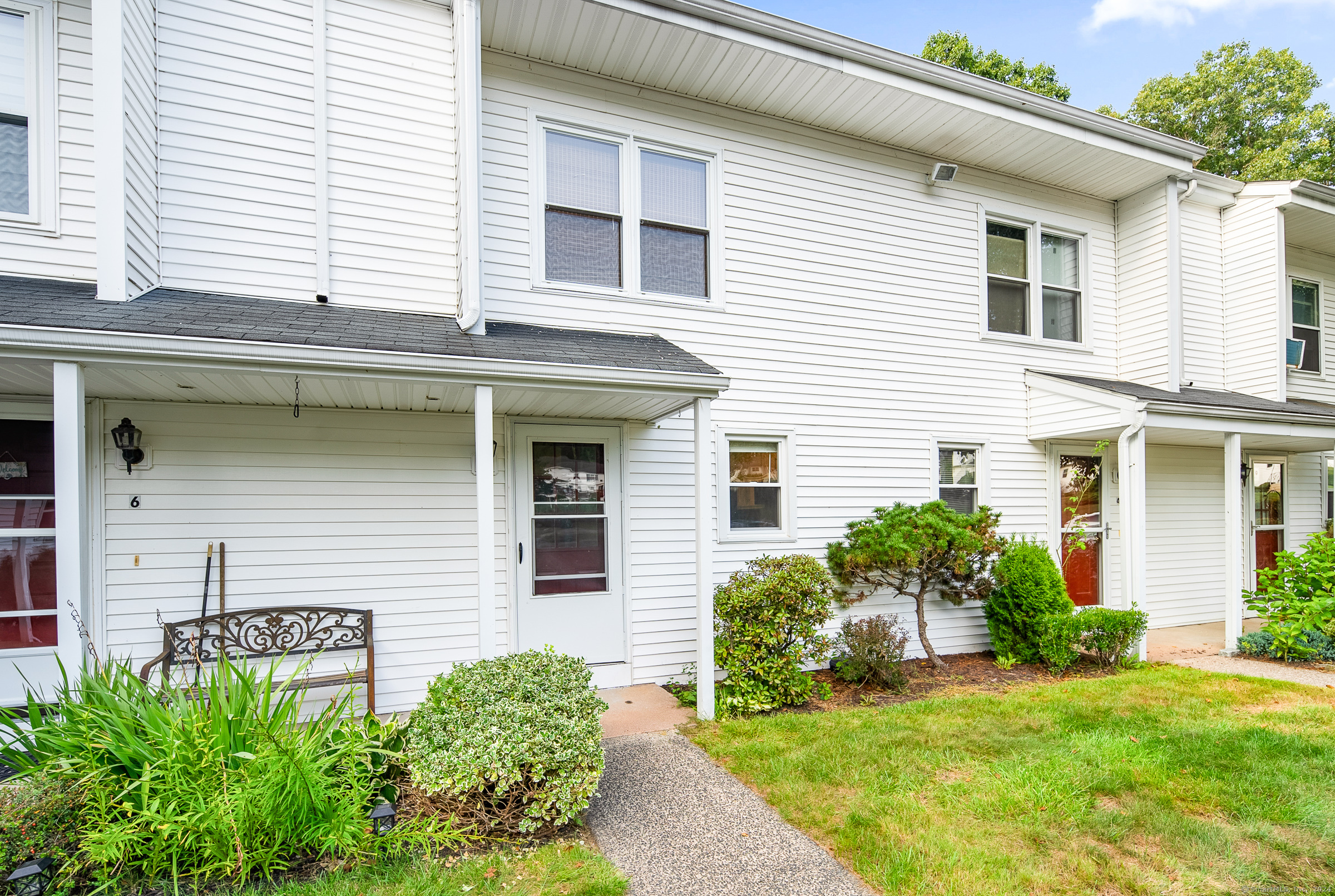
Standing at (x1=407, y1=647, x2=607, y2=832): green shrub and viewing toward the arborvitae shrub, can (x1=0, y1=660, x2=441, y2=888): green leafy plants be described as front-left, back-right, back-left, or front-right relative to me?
back-left

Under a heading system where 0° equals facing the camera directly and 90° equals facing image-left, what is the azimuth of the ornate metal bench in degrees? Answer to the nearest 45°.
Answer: approximately 45°

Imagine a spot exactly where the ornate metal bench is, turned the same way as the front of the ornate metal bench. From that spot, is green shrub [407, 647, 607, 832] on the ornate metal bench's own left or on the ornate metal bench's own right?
on the ornate metal bench's own left

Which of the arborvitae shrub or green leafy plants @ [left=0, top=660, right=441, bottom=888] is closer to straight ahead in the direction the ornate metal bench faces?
the green leafy plants

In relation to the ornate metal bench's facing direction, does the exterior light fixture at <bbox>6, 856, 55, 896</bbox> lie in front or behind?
in front

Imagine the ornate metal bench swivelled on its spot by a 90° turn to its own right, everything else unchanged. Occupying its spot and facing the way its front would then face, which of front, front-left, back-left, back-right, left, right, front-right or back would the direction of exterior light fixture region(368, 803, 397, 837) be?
back-left
